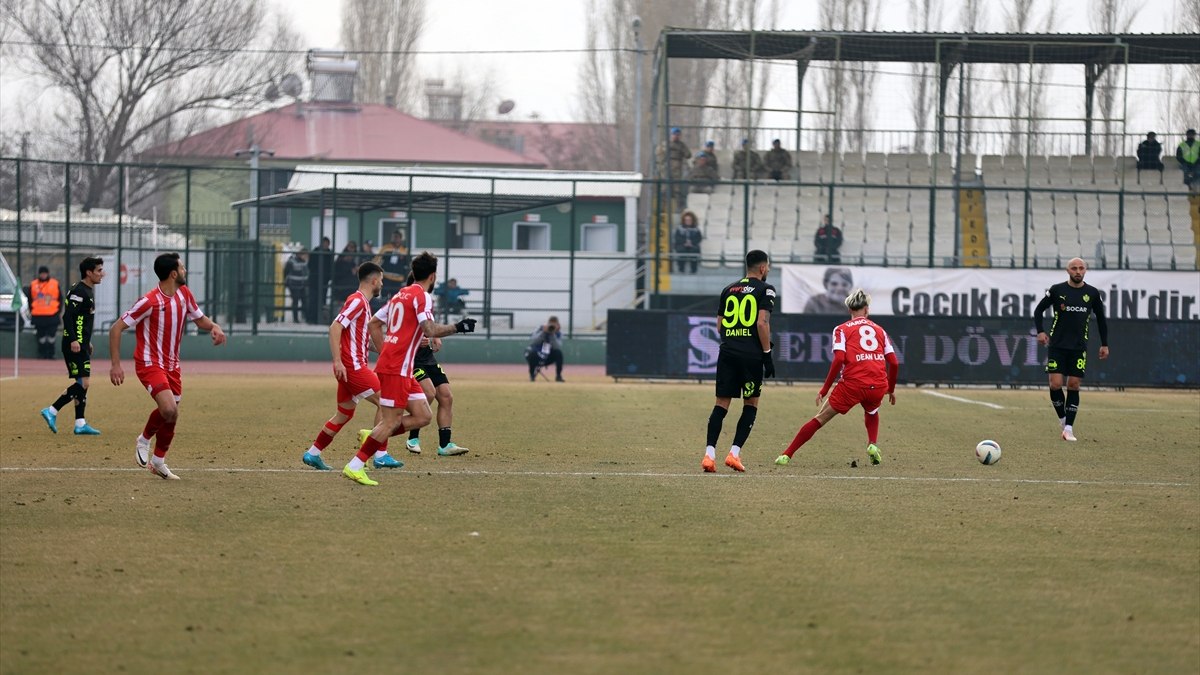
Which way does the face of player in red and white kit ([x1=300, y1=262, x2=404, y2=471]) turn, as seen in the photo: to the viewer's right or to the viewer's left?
to the viewer's right

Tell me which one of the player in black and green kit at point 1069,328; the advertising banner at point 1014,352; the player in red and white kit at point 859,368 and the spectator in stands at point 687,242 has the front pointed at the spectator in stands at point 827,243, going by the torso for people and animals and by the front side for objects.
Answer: the player in red and white kit

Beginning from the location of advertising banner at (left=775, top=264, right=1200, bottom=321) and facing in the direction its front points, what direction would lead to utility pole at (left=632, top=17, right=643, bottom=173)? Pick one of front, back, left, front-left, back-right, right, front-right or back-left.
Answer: back-right

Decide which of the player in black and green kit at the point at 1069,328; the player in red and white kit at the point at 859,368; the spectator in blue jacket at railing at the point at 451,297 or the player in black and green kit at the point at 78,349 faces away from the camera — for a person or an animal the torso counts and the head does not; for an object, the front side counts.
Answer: the player in red and white kit

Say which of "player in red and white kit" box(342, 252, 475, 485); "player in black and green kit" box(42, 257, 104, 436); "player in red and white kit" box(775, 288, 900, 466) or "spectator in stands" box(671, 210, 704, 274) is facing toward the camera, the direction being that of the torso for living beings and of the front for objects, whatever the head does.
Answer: the spectator in stands

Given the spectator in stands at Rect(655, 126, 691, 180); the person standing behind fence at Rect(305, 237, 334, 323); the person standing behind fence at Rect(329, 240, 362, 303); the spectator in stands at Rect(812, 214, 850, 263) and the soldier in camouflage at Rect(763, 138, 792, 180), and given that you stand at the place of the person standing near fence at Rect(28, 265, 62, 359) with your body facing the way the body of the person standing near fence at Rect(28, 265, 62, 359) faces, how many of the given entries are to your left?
5

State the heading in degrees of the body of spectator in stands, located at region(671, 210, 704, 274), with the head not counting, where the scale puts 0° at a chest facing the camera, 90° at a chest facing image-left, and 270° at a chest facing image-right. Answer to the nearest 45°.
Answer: approximately 0°

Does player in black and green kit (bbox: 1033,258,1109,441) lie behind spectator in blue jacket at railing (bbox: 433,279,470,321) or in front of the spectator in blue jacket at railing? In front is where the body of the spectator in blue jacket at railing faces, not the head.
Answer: in front

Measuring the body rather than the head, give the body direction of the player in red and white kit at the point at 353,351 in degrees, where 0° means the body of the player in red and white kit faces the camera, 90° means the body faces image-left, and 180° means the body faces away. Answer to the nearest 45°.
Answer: approximately 270°

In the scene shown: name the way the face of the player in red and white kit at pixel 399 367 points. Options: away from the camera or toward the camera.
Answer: away from the camera
